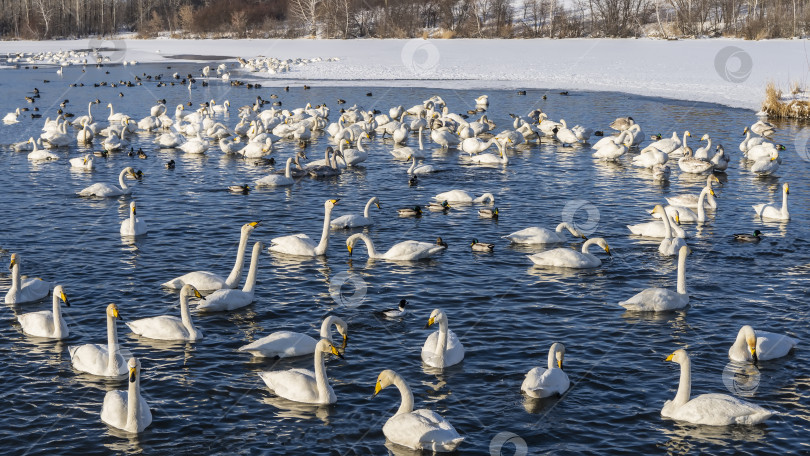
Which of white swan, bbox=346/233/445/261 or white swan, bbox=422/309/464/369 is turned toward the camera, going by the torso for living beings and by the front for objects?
white swan, bbox=422/309/464/369

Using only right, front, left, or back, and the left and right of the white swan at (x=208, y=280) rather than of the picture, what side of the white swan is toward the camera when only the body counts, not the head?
right

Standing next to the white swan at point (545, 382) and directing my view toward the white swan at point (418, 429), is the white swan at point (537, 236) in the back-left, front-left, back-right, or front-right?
back-right

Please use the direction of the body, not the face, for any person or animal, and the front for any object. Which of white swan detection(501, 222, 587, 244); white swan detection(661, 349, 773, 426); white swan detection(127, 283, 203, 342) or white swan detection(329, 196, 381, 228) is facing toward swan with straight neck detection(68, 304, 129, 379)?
white swan detection(661, 349, 773, 426)

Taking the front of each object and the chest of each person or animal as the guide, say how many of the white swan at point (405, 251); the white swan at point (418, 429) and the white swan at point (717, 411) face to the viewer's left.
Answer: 3

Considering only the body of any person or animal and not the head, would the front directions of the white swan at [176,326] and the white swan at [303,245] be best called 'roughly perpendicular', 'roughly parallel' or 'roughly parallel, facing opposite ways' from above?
roughly parallel

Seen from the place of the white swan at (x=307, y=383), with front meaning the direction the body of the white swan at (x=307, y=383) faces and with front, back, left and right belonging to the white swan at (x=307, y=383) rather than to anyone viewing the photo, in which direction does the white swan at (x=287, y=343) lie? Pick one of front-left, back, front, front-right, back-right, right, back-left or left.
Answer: left

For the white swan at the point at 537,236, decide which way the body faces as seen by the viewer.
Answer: to the viewer's right

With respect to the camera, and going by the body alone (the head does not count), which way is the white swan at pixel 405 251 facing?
to the viewer's left

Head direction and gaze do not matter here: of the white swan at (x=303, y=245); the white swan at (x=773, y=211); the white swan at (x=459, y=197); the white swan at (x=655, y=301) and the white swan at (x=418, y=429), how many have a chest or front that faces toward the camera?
0

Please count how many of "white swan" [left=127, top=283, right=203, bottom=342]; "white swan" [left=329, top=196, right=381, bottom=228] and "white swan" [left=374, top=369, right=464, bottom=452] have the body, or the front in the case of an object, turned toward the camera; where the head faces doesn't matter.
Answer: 0

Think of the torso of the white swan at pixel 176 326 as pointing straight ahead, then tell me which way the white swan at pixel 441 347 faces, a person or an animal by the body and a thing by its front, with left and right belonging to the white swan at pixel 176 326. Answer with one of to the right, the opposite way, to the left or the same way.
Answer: to the right

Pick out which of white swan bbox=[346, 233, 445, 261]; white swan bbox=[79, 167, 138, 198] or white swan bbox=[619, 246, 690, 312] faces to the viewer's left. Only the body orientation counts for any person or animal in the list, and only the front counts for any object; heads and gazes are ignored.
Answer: white swan bbox=[346, 233, 445, 261]

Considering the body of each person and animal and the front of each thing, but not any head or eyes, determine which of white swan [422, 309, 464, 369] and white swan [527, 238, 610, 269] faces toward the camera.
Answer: white swan [422, 309, 464, 369]

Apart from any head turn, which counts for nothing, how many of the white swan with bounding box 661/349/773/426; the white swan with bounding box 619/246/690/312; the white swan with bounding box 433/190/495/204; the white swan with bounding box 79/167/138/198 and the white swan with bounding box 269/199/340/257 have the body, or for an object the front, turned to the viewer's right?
4

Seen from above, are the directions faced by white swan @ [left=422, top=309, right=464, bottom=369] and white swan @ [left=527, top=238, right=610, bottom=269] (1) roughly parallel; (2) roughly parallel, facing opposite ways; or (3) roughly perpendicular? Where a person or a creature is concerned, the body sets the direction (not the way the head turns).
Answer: roughly perpendicular

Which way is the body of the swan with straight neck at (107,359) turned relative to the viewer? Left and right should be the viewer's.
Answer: facing the viewer and to the right of the viewer
